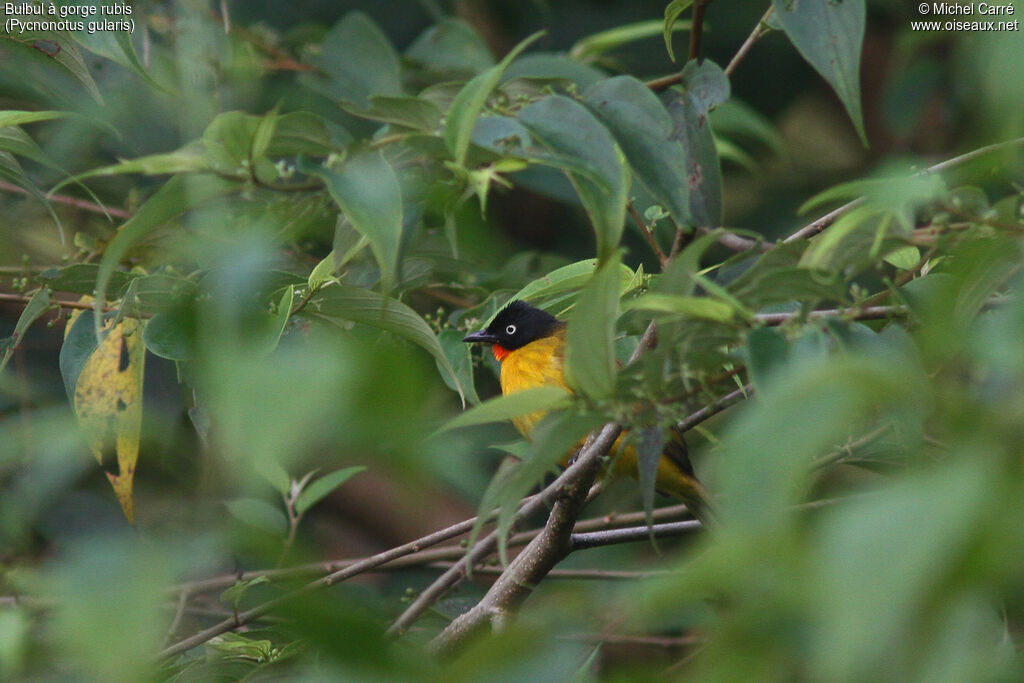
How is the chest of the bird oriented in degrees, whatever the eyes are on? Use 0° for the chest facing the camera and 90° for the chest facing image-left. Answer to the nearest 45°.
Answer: approximately 90°

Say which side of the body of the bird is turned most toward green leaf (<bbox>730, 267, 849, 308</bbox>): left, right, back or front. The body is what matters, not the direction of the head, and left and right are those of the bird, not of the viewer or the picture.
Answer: back
